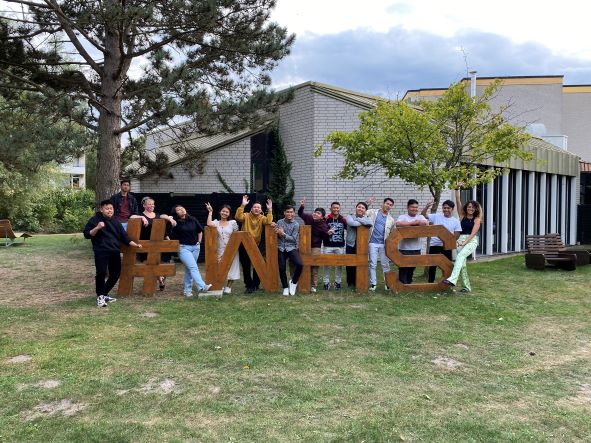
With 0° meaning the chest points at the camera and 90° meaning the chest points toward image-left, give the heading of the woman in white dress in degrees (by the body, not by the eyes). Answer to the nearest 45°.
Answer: approximately 0°

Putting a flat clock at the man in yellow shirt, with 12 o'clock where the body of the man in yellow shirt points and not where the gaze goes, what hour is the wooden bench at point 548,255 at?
The wooden bench is roughly at 8 o'clock from the man in yellow shirt.

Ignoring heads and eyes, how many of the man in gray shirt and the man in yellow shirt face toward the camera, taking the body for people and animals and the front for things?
2

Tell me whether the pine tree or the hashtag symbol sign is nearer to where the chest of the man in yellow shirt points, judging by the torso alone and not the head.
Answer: the hashtag symbol sign

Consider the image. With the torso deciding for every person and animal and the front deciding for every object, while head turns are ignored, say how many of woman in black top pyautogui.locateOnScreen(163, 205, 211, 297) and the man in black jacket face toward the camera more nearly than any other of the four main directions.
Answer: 2
